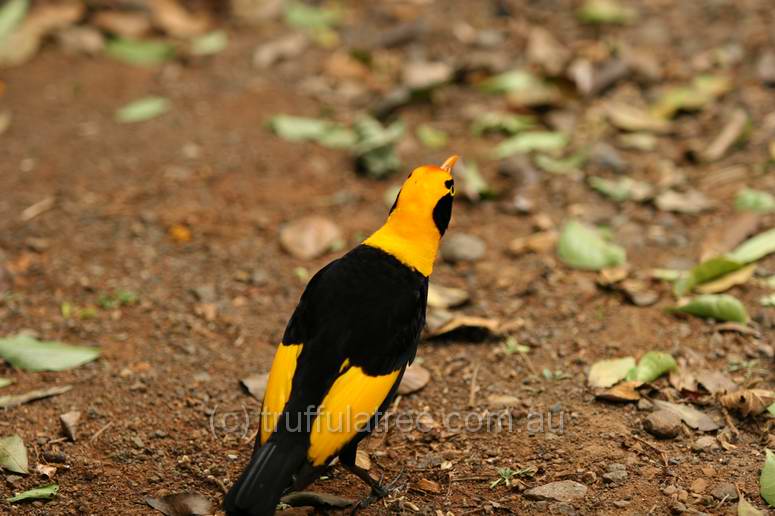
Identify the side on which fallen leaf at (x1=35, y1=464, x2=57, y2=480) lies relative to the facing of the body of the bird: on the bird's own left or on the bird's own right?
on the bird's own left

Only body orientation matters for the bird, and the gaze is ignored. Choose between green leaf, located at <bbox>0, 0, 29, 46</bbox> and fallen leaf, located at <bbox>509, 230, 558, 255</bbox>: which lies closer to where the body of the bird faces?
the fallen leaf

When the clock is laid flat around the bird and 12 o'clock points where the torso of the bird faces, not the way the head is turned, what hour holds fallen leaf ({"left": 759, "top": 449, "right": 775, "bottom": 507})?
The fallen leaf is roughly at 2 o'clock from the bird.

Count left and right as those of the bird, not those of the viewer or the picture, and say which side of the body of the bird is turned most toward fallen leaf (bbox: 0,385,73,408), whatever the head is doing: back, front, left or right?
left

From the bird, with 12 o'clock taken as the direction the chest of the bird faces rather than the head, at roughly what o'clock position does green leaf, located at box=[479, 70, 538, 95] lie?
The green leaf is roughly at 11 o'clock from the bird.

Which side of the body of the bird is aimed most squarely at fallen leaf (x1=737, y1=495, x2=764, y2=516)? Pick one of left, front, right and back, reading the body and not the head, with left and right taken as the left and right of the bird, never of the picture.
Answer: right

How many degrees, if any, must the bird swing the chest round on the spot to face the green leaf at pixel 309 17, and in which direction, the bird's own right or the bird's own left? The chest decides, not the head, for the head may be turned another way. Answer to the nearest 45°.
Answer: approximately 45° to the bird's own left

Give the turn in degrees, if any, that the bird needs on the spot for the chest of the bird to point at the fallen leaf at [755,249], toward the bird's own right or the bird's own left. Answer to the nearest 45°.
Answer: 0° — it already faces it

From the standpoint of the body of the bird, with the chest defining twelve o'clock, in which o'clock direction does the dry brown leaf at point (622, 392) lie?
The dry brown leaf is roughly at 1 o'clock from the bird.

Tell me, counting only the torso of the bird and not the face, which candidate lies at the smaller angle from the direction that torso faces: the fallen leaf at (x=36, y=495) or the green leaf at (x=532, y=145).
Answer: the green leaf

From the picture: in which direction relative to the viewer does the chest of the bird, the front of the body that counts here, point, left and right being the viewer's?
facing away from the viewer and to the right of the viewer

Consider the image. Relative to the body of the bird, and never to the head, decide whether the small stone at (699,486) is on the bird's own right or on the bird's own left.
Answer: on the bird's own right

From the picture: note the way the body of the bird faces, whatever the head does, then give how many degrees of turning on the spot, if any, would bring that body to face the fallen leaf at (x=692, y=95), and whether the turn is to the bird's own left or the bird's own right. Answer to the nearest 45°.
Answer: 0° — it already faces it
